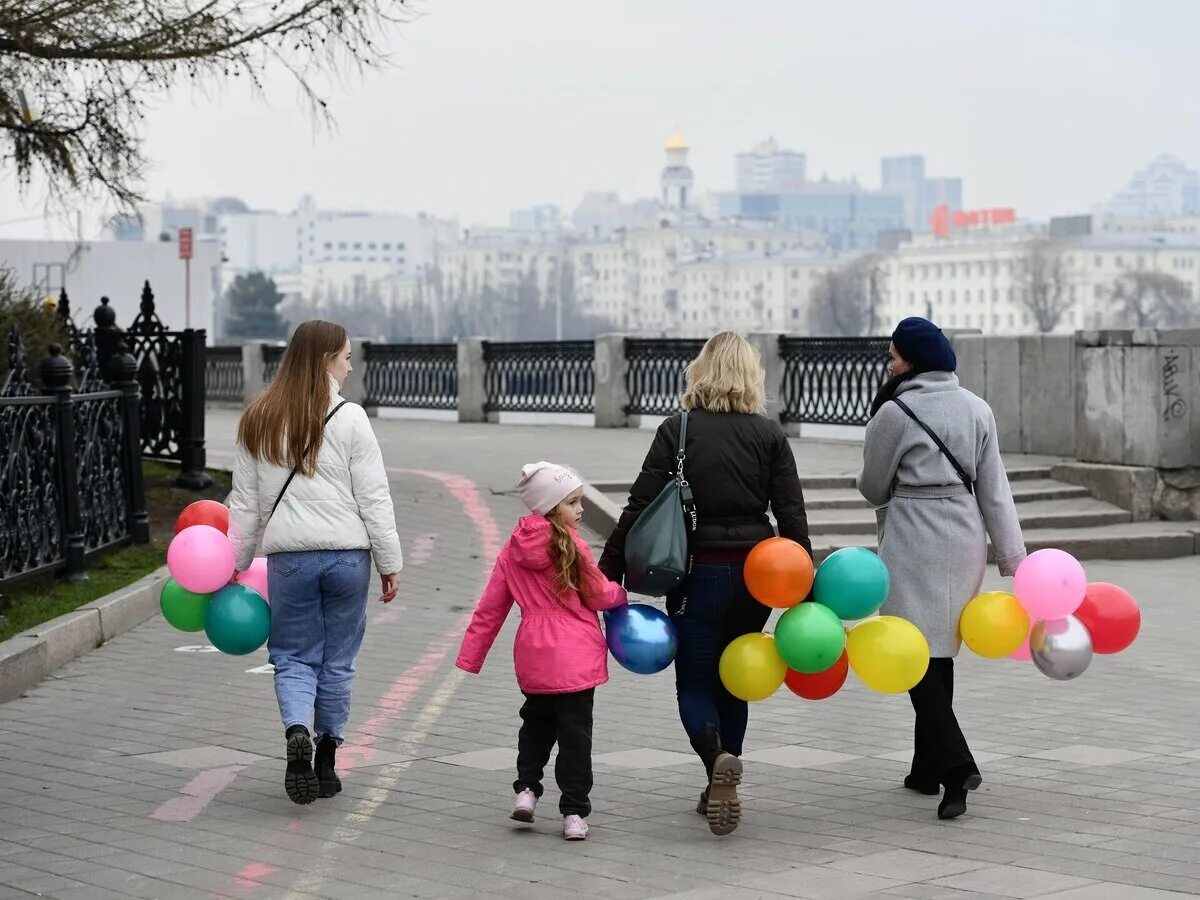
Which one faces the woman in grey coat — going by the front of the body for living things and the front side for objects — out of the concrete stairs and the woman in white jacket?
the concrete stairs

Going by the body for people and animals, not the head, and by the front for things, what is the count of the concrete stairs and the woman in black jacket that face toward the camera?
1

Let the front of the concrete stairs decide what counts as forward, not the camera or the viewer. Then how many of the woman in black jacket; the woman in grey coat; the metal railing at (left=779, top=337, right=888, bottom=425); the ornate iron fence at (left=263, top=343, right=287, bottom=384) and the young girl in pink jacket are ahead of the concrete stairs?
3

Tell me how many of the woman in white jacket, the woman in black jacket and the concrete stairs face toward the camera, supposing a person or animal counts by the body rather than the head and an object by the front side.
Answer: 1

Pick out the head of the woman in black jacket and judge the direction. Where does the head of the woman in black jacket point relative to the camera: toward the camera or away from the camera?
away from the camera

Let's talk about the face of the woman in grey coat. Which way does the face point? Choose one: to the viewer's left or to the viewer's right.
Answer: to the viewer's left

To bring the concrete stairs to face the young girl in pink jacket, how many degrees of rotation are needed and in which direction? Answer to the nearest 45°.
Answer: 0° — it already faces them

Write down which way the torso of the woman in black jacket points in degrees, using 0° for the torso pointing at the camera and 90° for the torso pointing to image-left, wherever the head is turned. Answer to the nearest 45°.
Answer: approximately 180°

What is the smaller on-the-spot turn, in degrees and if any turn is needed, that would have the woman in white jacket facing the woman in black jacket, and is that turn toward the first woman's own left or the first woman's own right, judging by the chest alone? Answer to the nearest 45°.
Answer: approximately 90° to the first woman's own right

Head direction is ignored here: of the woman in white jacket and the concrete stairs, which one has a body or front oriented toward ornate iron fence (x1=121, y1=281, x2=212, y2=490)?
the woman in white jacket

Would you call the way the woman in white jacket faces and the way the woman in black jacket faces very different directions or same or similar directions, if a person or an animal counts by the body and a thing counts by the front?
same or similar directions

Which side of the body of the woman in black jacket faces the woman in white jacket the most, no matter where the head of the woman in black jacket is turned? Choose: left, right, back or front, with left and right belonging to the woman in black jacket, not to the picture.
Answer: left

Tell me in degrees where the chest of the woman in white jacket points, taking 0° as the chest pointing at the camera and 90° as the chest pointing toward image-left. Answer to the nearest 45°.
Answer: approximately 180°

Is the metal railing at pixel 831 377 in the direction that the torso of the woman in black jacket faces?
yes

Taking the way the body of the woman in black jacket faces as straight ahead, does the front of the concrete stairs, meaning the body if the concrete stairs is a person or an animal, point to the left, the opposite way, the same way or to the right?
the opposite way

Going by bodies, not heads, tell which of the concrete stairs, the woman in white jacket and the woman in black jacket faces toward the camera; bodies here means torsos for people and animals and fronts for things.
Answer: the concrete stairs

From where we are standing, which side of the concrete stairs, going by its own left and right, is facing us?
front

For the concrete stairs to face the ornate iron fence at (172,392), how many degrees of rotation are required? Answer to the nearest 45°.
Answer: approximately 90° to its right

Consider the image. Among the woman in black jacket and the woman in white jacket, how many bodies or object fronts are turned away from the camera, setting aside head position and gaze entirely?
2
